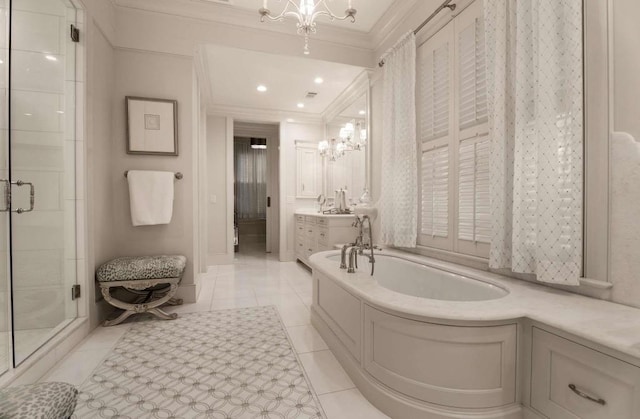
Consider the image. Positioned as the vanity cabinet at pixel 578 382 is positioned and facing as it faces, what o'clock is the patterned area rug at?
The patterned area rug is roughly at 1 o'clock from the vanity cabinet.

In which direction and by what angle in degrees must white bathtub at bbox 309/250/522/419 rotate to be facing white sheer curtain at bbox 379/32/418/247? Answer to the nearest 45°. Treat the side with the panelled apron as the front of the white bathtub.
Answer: approximately 135° to its right

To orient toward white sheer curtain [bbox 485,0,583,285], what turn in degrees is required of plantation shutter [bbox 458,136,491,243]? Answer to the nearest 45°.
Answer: approximately 90° to its left

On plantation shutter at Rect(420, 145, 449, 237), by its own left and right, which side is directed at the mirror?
right

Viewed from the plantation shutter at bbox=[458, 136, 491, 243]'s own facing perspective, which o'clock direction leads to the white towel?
The white towel is roughly at 1 o'clock from the plantation shutter.

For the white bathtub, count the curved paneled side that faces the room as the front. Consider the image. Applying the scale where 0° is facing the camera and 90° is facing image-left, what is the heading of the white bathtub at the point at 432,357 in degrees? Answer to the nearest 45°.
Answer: approximately 45°

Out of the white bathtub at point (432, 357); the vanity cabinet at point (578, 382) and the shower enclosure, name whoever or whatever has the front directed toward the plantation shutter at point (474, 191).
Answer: the shower enclosure

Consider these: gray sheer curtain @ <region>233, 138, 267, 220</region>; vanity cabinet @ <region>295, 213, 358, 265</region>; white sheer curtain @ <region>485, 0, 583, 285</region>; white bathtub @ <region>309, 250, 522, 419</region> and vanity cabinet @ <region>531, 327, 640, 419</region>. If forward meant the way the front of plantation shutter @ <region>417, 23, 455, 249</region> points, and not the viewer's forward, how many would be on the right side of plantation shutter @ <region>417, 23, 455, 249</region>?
2

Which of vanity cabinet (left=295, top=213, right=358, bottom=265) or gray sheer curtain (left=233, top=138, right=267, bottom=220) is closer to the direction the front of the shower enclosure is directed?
the vanity cabinet

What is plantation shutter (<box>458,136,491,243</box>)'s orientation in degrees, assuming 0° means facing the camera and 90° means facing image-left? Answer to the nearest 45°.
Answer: approximately 45°

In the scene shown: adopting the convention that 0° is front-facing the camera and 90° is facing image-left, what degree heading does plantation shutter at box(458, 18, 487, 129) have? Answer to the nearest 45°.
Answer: approximately 45°
